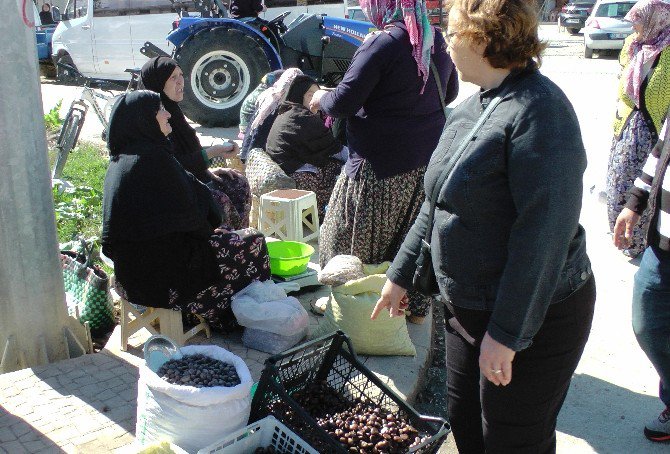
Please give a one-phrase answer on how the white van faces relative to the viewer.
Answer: facing to the left of the viewer

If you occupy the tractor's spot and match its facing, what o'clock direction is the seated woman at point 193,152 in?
The seated woman is roughly at 3 o'clock from the tractor.

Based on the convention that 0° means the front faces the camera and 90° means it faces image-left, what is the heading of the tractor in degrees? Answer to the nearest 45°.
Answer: approximately 270°

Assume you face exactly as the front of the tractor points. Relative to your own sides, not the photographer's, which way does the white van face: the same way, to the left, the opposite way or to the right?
the opposite way

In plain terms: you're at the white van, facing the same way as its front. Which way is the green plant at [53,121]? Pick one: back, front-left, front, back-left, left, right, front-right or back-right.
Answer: left

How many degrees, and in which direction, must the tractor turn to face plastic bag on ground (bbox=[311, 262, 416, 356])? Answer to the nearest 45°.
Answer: approximately 90° to its right

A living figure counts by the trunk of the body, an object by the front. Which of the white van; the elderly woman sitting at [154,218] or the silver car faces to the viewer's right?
the elderly woman sitting

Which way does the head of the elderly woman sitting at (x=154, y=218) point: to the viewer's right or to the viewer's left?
to the viewer's right

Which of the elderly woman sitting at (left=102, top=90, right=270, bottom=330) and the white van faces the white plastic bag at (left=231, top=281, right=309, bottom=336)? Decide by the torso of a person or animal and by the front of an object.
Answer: the elderly woman sitting

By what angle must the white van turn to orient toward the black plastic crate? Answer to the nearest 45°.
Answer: approximately 90° to its left

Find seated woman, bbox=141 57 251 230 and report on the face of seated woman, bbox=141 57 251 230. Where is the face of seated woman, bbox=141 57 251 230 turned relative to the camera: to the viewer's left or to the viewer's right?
to the viewer's right

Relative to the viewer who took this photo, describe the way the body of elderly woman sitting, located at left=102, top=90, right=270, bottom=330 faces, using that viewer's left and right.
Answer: facing to the right of the viewer

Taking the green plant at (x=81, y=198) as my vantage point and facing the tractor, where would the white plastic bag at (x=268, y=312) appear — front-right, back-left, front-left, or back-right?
back-right

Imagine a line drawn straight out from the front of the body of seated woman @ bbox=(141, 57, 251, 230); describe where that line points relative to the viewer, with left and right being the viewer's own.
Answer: facing to the right of the viewer
